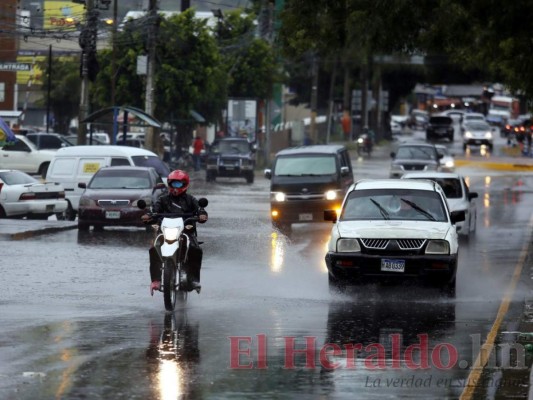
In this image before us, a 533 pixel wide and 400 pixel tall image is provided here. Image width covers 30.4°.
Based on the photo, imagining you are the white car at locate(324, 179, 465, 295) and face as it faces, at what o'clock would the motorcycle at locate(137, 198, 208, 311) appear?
The motorcycle is roughly at 2 o'clock from the white car.

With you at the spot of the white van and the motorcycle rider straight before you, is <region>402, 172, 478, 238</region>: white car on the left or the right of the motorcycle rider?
left

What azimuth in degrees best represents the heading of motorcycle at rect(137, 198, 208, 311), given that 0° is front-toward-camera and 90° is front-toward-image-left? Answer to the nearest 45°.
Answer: approximately 0°

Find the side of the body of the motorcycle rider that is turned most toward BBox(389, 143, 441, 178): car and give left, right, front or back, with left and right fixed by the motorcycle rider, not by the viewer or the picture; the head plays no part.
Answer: back

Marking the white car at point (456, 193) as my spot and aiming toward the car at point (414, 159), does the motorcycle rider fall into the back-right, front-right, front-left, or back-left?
back-left

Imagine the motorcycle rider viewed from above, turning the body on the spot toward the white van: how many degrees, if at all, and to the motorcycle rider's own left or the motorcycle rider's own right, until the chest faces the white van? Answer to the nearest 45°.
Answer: approximately 180°

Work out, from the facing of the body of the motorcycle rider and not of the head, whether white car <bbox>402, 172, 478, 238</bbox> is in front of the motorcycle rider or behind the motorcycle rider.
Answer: behind
